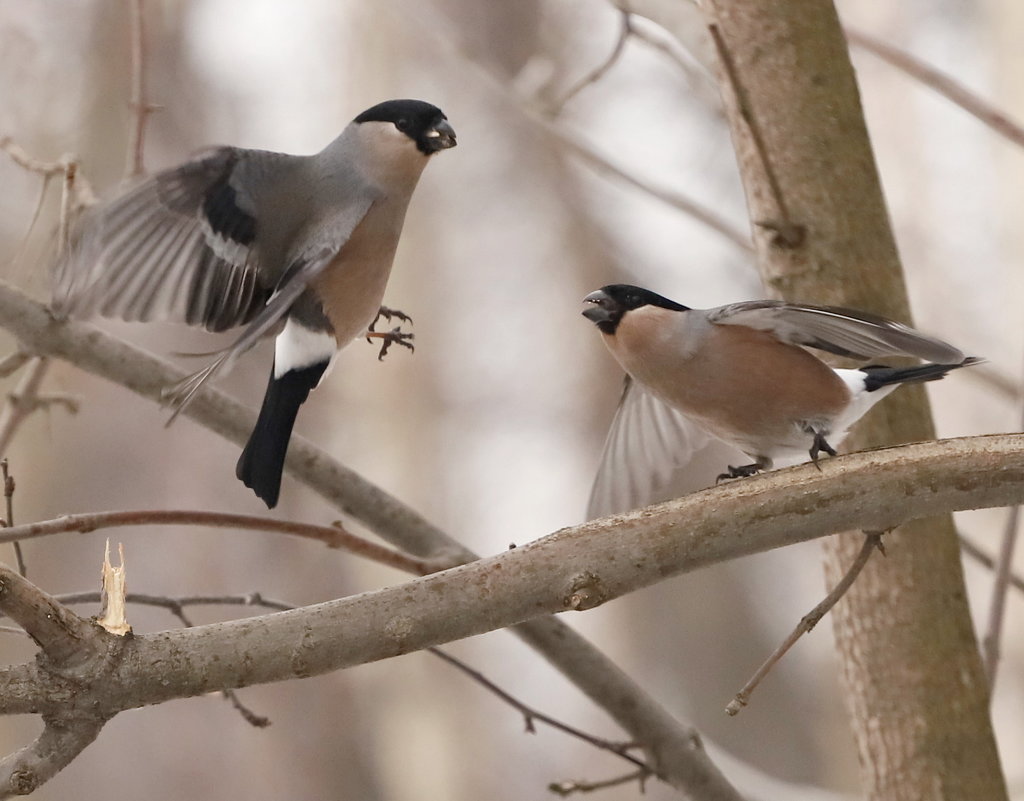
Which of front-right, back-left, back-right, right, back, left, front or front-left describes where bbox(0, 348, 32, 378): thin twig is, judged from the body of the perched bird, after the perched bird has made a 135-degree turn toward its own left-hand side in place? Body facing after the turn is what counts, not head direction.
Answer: back-right

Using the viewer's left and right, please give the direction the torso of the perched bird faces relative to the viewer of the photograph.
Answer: facing to the left of the viewer

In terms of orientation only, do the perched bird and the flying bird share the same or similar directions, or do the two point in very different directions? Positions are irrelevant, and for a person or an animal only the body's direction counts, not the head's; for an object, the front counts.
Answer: very different directions

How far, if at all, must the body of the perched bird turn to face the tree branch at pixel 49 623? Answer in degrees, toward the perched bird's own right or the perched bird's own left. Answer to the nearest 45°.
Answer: approximately 45° to the perched bird's own left

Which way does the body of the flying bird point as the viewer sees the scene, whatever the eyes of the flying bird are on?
to the viewer's right

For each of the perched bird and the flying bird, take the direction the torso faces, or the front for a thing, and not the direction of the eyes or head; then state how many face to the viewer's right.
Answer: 1

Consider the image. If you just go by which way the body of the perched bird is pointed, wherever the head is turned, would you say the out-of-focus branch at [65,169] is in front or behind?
in front
